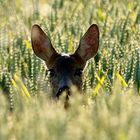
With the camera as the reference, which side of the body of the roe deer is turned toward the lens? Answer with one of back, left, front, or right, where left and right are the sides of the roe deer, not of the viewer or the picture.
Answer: front
